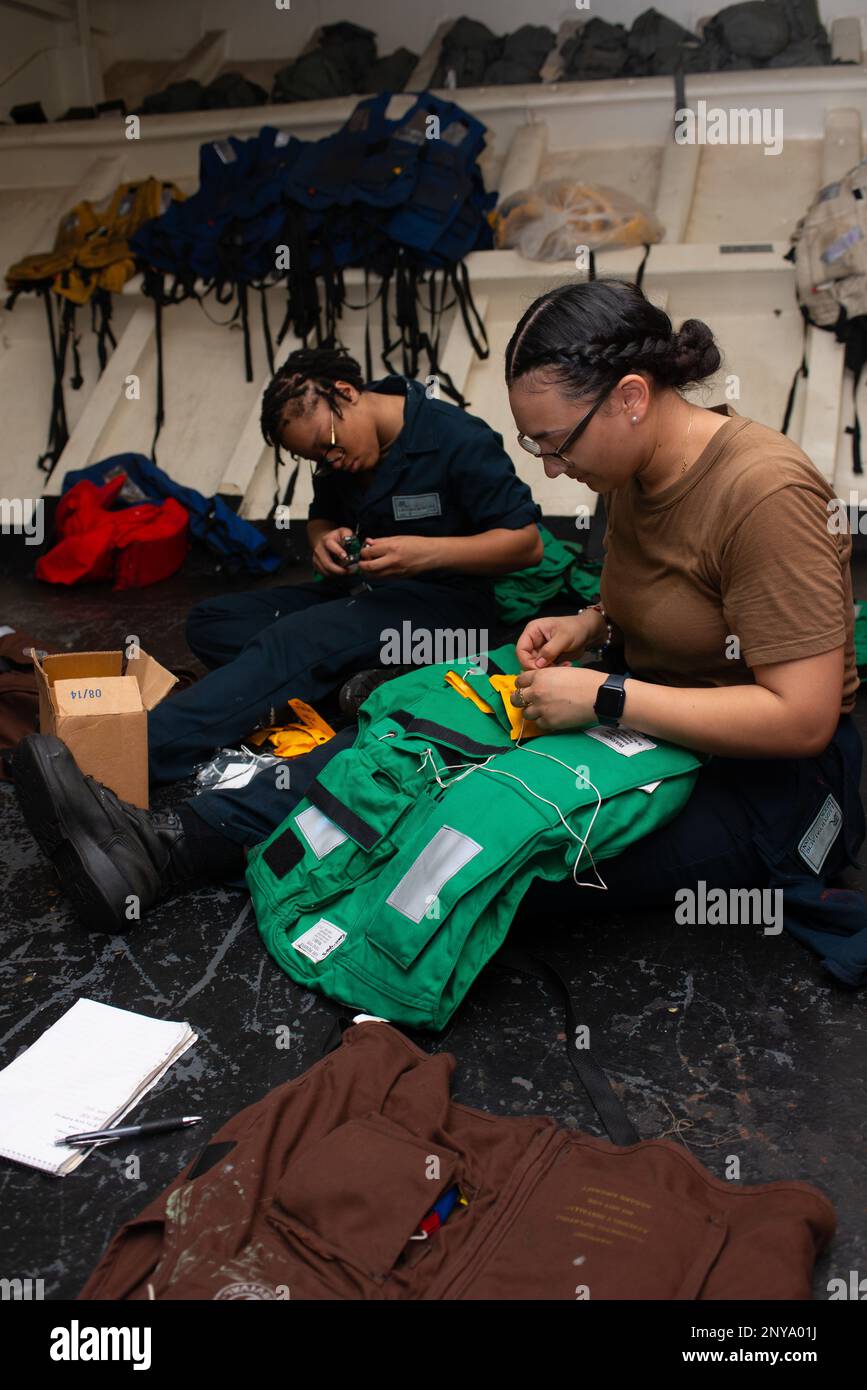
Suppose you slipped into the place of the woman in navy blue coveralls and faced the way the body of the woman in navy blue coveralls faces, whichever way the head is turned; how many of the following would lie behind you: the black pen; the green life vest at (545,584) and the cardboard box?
1

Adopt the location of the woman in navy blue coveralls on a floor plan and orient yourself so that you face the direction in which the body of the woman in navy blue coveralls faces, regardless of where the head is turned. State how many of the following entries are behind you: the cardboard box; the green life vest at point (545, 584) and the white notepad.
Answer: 1

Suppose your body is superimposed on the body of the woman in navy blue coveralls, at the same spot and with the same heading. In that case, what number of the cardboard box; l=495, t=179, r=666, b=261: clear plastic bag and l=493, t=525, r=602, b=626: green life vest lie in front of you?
1

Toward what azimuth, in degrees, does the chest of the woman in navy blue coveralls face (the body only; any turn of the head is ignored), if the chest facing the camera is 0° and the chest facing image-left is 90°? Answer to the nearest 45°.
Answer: approximately 45°

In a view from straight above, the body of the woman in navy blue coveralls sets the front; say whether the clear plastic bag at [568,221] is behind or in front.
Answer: behind

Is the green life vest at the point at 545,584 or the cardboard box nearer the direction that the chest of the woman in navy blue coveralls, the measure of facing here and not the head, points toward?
the cardboard box

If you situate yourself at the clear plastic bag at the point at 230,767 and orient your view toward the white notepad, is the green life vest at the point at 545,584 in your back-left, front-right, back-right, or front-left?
back-left

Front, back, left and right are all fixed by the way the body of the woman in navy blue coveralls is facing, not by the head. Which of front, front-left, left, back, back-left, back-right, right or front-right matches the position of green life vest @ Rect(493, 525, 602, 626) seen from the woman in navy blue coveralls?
back

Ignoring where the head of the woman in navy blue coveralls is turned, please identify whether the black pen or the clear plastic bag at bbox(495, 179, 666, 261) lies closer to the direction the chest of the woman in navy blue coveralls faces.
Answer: the black pen

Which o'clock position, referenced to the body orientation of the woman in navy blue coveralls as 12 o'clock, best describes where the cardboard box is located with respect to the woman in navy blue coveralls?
The cardboard box is roughly at 12 o'clock from the woman in navy blue coveralls.
